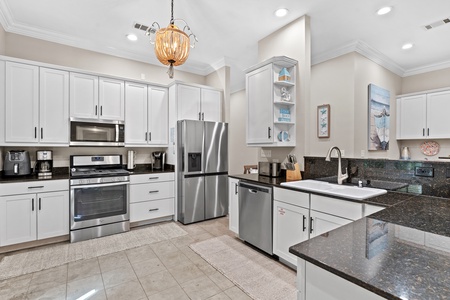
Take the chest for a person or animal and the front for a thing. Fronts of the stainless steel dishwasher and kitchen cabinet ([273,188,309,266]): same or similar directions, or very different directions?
same or similar directions

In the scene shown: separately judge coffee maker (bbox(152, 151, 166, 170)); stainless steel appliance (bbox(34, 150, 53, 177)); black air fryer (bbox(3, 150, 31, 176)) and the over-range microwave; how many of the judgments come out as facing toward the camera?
4

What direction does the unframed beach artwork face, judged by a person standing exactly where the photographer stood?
facing the viewer and to the right of the viewer

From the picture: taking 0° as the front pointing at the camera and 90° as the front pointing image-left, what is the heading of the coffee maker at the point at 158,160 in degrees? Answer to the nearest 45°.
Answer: approximately 0°

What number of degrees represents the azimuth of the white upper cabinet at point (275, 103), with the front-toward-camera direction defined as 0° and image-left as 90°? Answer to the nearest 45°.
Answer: approximately 45°

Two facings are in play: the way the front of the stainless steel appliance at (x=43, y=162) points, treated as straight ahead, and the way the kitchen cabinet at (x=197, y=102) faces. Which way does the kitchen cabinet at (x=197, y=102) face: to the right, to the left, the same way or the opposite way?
the same way

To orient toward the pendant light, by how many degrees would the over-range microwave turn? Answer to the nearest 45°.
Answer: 0° — it already faces it

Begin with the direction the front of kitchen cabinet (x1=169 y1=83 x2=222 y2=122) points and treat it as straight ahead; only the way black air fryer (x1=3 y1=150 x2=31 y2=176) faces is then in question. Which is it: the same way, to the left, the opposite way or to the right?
the same way

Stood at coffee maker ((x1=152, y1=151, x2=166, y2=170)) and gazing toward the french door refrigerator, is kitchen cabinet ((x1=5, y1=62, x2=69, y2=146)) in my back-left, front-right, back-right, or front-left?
back-right

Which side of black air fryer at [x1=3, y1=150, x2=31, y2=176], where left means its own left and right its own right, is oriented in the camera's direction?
front

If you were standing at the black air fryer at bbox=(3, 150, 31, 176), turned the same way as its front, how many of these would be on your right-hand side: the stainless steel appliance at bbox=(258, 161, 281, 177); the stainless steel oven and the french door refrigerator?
0

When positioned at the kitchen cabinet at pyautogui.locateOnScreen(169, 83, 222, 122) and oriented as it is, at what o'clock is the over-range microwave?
The over-range microwave is roughly at 4 o'clock from the kitchen cabinet.

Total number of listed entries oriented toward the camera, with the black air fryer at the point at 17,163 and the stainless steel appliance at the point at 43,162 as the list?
2

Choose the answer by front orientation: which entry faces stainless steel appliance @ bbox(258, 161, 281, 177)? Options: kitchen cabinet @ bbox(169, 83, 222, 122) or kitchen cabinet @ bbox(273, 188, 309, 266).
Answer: kitchen cabinet @ bbox(169, 83, 222, 122)

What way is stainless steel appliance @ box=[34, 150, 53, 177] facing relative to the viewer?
toward the camera
